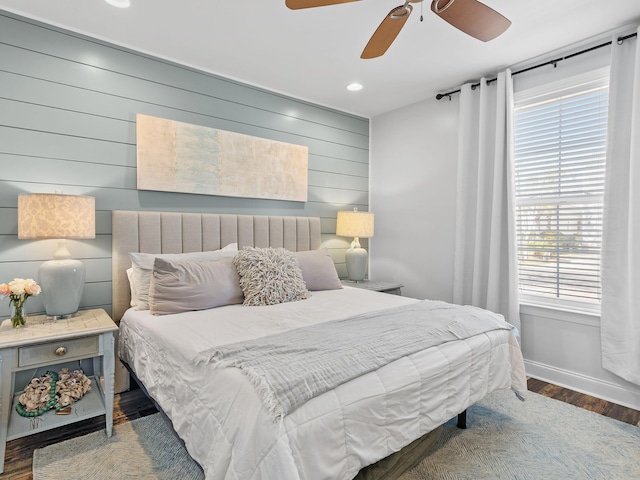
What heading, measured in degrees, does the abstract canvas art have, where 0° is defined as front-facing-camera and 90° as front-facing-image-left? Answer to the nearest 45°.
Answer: approximately 315°

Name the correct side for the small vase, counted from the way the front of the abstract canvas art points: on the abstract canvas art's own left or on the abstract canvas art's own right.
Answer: on the abstract canvas art's own right

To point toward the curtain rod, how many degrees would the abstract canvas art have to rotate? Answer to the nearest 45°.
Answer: approximately 45° to its left

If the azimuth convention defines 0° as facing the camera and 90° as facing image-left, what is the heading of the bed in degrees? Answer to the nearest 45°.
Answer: approximately 315°

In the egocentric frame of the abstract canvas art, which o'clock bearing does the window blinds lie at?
The window blinds is roughly at 11 o'clock from the abstract canvas art.

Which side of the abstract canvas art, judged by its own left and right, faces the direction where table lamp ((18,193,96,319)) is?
right

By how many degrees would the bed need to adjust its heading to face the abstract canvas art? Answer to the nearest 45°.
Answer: approximately 180°

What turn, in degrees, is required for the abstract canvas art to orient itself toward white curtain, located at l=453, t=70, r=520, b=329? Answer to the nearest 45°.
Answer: approximately 45° to its left
